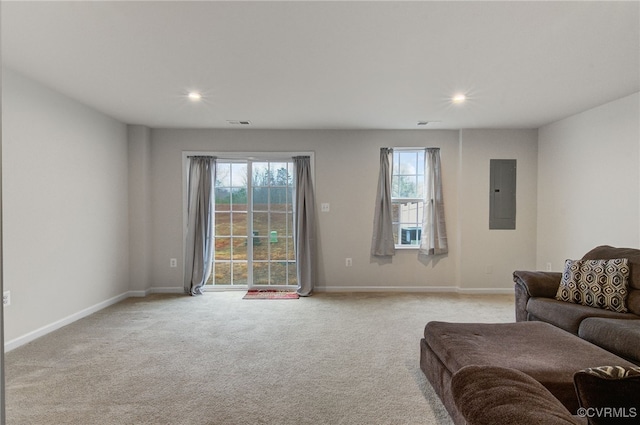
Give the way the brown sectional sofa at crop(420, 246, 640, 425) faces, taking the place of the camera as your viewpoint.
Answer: facing the viewer and to the left of the viewer

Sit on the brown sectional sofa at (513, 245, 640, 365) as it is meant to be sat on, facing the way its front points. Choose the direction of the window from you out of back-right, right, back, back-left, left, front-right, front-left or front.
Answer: right

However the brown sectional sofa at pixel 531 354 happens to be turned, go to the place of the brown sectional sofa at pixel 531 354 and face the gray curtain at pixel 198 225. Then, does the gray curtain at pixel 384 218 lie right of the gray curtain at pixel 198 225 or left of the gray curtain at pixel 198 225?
right

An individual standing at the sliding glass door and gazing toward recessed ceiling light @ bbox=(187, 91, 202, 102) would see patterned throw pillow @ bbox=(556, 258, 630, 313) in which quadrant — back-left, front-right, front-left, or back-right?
front-left

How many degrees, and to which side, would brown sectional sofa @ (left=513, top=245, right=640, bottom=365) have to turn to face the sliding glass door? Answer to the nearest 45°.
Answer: approximately 45° to its right

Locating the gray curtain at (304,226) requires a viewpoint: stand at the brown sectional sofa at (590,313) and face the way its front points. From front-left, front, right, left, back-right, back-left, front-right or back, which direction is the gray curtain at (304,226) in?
front-right

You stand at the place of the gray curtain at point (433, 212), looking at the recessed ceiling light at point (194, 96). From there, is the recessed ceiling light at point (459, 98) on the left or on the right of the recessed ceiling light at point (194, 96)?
left

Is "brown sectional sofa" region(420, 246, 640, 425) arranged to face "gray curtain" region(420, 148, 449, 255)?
no

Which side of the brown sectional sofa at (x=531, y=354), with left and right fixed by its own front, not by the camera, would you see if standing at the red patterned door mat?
right

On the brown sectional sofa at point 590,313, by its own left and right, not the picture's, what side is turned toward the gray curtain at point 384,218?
right
